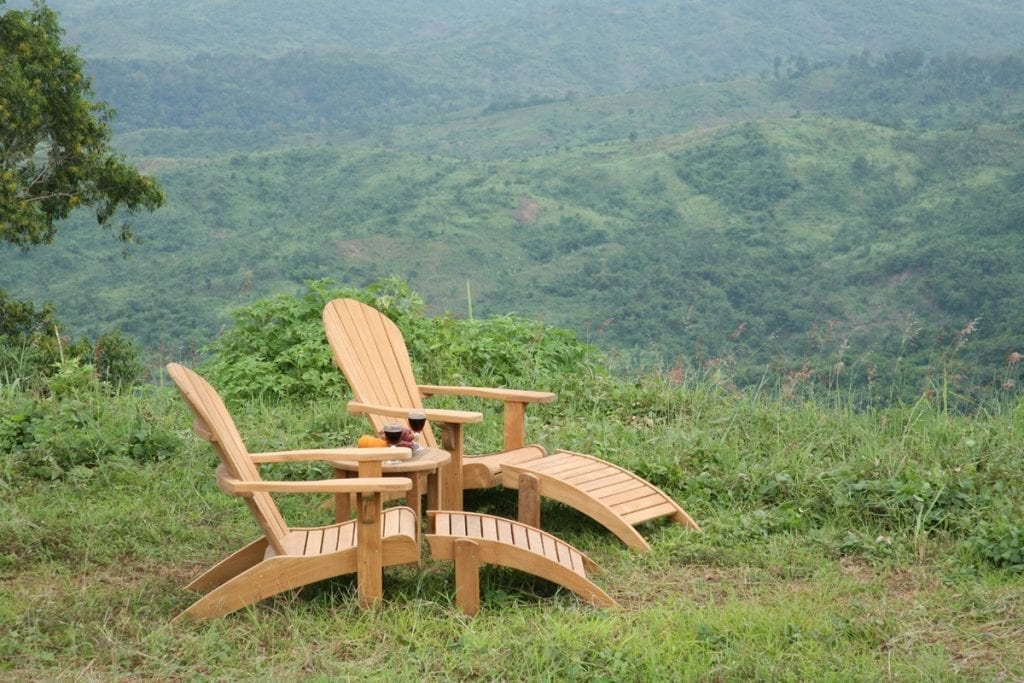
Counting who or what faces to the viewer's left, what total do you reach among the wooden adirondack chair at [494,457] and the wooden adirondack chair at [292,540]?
0

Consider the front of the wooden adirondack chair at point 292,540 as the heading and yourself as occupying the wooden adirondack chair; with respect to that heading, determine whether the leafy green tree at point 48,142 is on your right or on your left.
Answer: on your left

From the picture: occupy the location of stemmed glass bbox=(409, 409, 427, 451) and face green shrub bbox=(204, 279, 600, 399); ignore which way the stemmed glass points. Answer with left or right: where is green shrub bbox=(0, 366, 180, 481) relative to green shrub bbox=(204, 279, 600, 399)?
left

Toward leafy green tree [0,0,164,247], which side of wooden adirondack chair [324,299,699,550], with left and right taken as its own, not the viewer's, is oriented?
back

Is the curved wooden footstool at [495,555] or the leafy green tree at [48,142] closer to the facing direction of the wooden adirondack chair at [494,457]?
the curved wooden footstool

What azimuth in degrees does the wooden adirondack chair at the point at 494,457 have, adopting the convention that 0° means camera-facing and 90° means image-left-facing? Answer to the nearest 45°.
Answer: approximately 315°

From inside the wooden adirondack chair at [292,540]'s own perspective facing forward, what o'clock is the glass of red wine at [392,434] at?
The glass of red wine is roughly at 10 o'clock from the wooden adirondack chair.

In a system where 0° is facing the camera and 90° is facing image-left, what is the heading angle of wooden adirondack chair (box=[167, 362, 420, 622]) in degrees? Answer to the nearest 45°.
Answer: approximately 270°
